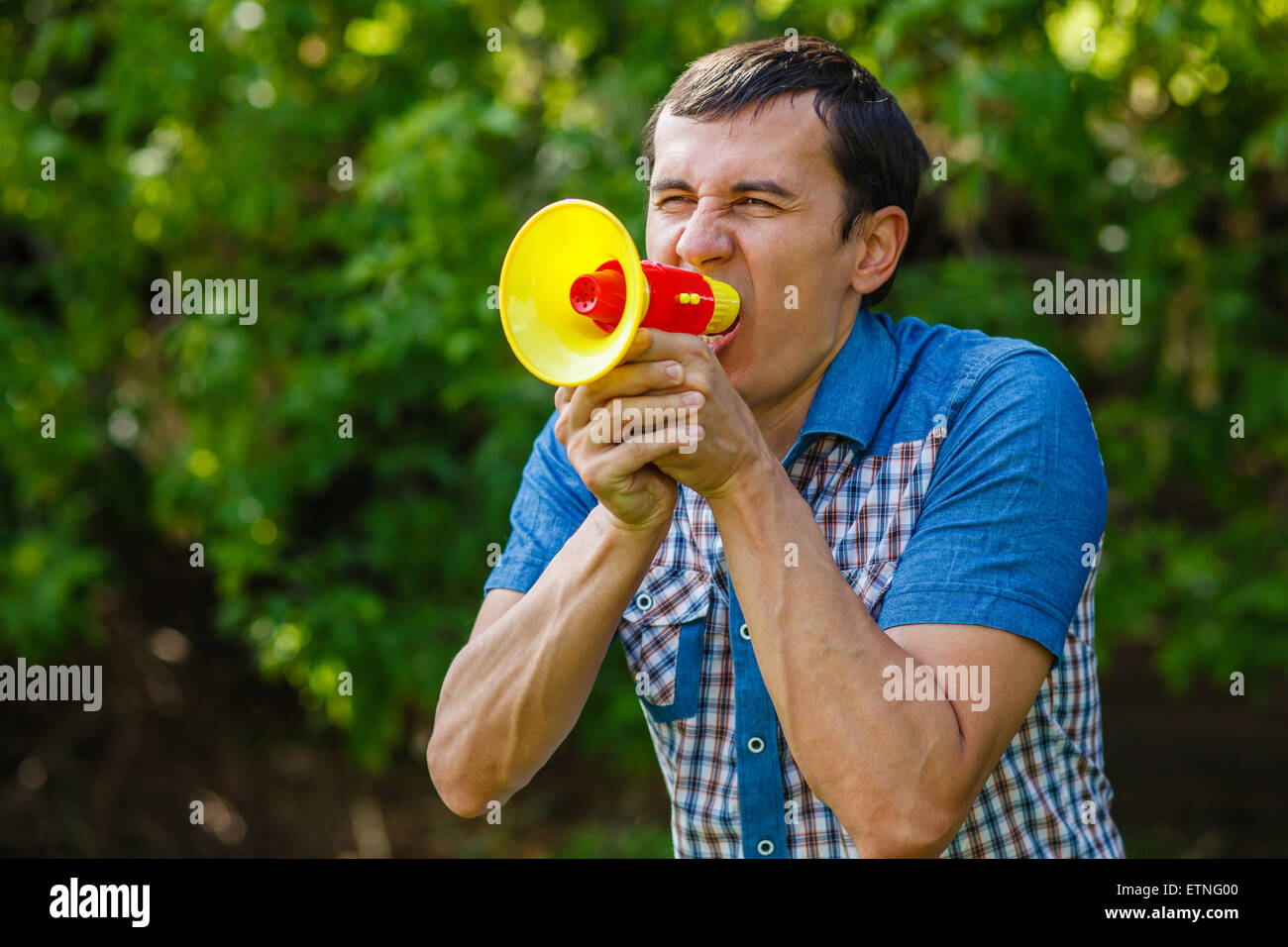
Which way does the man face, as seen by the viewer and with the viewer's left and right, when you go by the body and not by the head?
facing the viewer and to the left of the viewer

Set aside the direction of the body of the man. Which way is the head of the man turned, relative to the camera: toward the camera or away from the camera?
toward the camera
